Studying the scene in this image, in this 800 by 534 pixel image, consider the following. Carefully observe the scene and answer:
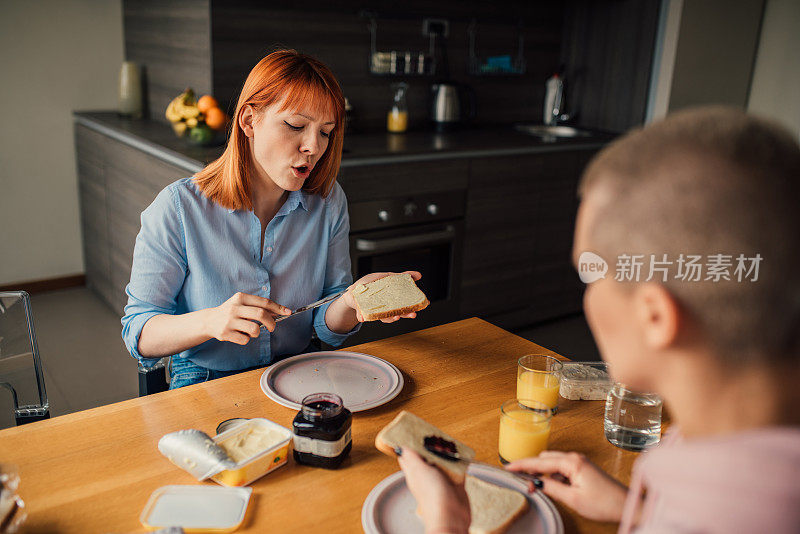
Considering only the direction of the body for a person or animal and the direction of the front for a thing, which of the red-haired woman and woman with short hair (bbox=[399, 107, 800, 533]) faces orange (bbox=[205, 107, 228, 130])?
the woman with short hair

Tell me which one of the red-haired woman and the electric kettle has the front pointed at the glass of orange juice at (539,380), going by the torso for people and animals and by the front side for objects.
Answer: the red-haired woman

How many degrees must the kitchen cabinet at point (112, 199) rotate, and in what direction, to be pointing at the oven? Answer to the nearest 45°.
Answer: approximately 90° to its left

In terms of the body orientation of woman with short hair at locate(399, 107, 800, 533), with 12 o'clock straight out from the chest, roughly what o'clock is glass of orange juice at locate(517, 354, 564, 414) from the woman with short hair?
The glass of orange juice is roughly at 1 o'clock from the woman with short hair.

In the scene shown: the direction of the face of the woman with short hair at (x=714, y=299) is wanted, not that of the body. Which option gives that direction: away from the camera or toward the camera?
away from the camera

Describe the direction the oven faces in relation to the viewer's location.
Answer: facing the viewer and to the right of the viewer

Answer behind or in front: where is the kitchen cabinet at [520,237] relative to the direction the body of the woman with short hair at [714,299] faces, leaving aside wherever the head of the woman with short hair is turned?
in front

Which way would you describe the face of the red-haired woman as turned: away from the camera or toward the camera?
toward the camera

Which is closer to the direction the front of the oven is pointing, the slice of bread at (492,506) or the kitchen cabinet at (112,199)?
the slice of bread

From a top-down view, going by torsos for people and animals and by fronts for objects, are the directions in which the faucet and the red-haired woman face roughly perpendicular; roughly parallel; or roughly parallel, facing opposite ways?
roughly parallel
